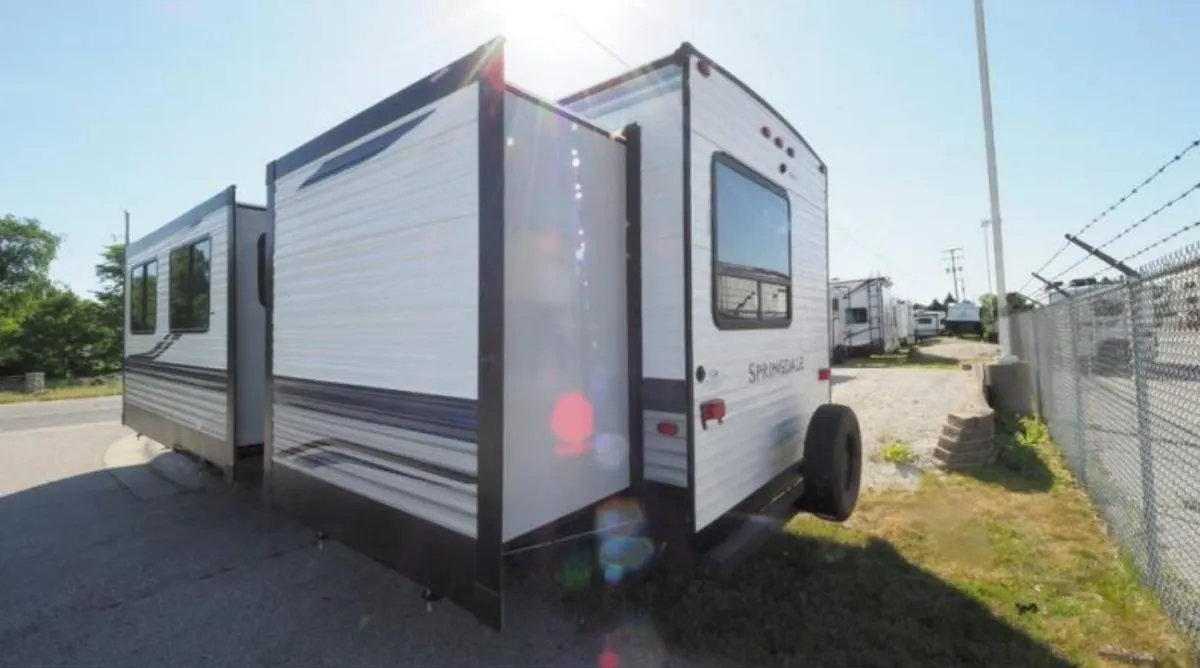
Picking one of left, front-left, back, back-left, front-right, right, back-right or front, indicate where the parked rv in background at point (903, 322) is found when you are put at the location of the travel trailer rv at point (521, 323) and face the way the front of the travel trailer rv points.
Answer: right

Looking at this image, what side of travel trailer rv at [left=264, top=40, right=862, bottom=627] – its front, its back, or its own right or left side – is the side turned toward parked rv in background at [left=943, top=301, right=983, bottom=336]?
right

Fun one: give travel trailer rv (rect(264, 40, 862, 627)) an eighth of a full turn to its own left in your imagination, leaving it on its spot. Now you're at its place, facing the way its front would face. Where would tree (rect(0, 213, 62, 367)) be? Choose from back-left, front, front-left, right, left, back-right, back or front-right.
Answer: front-right

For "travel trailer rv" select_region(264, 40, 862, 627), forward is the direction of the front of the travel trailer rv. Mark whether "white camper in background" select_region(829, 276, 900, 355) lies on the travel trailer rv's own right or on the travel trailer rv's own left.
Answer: on the travel trailer rv's own right

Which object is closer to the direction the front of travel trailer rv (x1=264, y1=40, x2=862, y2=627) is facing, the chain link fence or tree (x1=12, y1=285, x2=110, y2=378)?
the tree

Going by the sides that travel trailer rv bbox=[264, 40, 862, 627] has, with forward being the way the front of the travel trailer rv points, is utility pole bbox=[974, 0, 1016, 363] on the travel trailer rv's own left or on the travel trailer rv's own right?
on the travel trailer rv's own right

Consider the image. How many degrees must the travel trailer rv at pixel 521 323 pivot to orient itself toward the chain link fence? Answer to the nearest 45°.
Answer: approximately 135° to its right

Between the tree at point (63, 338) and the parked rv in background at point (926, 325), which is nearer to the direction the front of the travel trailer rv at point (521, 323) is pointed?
the tree

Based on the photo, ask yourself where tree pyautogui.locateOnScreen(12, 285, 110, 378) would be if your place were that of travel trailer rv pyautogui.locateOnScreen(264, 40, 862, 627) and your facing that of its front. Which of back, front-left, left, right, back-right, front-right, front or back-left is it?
front

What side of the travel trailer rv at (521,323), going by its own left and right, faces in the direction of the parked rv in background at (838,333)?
right

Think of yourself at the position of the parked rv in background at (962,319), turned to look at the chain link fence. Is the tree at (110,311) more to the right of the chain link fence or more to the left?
right

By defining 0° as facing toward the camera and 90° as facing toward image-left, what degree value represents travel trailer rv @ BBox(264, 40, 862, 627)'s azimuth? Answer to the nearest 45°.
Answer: approximately 135°
